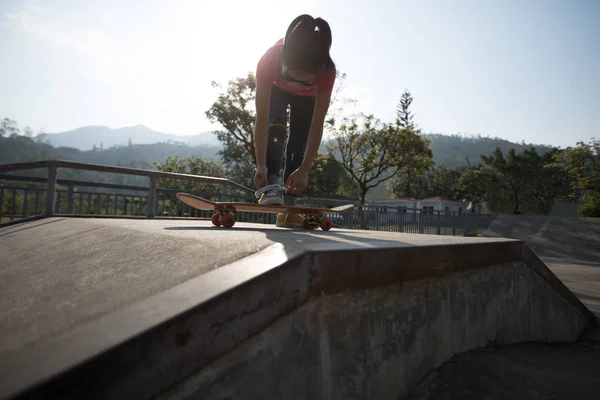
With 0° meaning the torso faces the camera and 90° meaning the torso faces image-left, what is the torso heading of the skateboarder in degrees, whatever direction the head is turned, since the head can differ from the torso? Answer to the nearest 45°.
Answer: approximately 0°

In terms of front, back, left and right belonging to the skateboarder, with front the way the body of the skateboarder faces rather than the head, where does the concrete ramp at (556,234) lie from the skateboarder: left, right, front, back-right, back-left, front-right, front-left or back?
back-left

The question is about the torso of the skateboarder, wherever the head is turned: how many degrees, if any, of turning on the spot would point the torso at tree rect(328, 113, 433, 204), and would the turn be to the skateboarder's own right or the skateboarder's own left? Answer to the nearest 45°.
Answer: approximately 180°

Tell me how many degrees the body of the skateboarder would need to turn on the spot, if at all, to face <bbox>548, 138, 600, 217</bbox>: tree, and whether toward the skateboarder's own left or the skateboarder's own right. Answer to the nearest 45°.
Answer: approximately 135° to the skateboarder's own left
